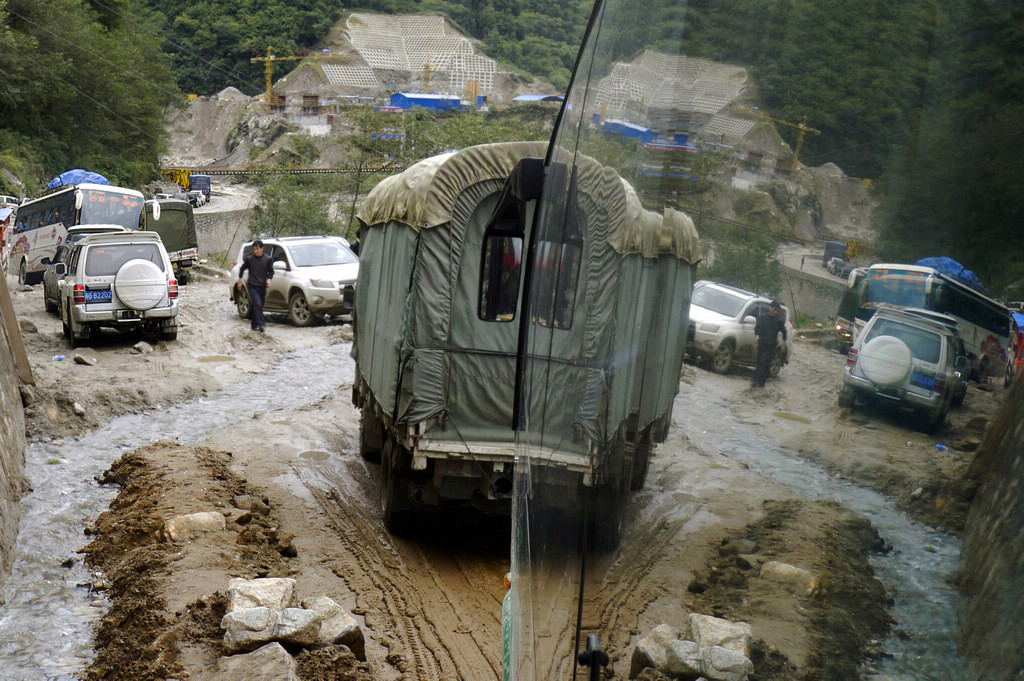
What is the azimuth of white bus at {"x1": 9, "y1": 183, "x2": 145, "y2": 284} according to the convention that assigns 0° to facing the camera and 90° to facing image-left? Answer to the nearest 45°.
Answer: approximately 315°

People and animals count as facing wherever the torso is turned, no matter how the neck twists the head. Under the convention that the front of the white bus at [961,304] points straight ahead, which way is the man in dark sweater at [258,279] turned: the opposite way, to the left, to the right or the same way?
to the left

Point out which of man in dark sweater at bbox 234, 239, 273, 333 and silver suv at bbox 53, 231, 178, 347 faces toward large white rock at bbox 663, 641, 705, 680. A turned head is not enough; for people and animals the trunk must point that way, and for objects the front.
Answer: the man in dark sweater

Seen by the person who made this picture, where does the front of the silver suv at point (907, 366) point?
facing away from the viewer

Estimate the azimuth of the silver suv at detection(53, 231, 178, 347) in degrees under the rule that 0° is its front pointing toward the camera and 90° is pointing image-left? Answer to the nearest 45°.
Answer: approximately 180°

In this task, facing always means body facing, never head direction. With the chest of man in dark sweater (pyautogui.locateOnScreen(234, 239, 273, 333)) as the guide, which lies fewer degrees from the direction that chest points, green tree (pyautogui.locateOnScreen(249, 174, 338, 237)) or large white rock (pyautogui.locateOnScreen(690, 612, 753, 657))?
the large white rock

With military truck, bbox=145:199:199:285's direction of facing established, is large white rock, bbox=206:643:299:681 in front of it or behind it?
behind

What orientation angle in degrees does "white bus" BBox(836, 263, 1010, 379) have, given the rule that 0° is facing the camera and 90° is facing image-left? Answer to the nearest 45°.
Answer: approximately 45°

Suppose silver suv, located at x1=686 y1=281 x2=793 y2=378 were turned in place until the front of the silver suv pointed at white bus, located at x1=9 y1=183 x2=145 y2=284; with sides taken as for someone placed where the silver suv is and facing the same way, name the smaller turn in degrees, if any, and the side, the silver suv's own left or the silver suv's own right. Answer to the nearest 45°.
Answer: approximately 90° to the silver suv's own right
